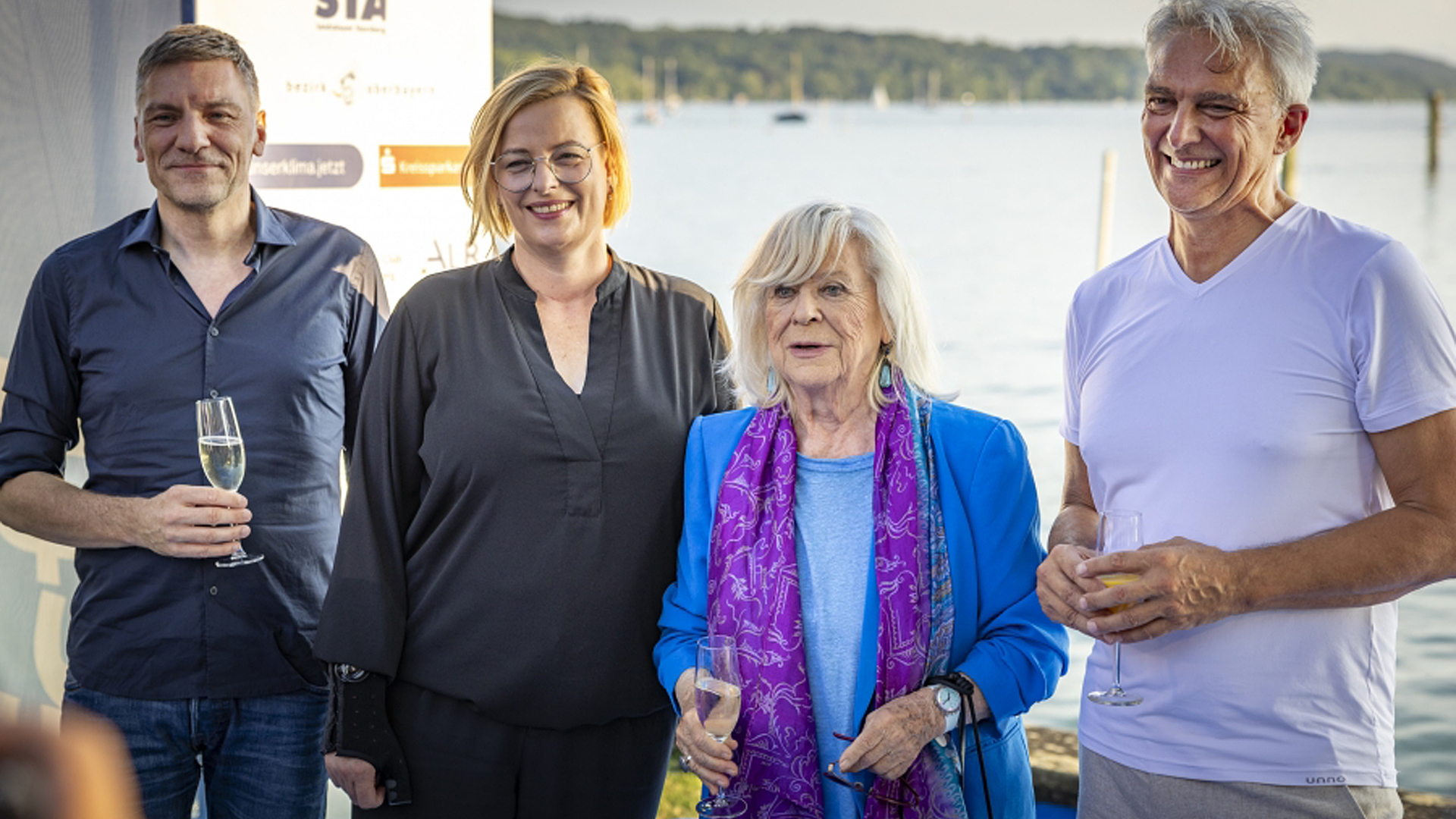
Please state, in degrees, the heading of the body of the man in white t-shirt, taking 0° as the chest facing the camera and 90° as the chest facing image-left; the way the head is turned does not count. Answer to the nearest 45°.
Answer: approximately 45°

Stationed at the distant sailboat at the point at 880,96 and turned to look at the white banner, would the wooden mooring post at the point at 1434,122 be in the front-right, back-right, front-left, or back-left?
front-left

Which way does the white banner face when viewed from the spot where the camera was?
facing the viewer

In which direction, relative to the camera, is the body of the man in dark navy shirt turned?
toward the camera

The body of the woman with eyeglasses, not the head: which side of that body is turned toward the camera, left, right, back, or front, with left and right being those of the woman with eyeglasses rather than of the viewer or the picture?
front

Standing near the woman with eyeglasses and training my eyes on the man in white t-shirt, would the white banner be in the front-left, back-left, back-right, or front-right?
back-left

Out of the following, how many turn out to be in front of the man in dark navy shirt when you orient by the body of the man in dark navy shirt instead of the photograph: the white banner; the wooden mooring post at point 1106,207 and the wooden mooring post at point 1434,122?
0

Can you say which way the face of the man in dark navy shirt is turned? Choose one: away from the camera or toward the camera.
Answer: toward the camera

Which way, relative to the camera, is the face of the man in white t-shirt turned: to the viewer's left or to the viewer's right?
to the viewer's left

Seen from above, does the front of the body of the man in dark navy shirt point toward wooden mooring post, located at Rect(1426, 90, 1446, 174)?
no

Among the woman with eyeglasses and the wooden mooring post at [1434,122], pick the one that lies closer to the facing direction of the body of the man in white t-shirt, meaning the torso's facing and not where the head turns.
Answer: the woman with eyeglasses

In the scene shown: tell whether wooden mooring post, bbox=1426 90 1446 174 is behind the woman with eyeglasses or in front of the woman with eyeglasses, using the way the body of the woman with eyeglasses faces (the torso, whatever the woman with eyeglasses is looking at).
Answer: behind

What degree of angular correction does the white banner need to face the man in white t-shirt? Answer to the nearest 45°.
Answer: approximately 45° to its left

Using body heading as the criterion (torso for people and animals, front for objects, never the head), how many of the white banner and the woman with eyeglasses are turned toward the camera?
2

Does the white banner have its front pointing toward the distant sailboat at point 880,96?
no

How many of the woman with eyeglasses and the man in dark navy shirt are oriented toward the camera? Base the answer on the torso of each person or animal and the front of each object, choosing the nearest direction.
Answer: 2

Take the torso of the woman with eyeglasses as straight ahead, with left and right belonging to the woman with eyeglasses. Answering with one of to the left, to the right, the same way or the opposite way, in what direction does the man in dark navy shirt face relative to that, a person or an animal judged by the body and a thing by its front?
the same way
